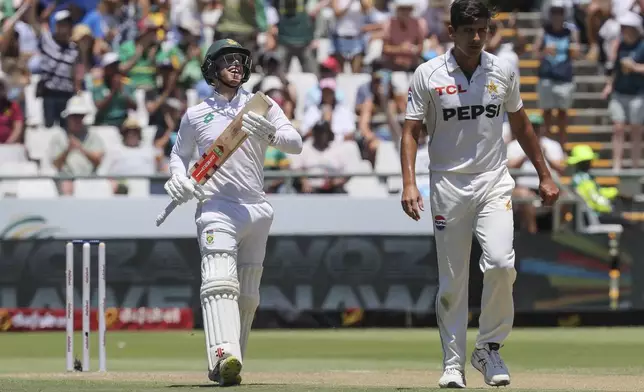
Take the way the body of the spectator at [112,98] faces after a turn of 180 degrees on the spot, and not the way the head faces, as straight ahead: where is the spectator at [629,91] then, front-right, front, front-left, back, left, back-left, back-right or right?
right

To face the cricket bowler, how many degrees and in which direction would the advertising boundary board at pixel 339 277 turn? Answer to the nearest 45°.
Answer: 0° — it already faces them

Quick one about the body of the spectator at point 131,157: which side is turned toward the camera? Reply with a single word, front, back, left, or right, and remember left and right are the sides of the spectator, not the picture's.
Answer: front

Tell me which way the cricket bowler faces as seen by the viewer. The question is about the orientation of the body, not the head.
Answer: toward the camera

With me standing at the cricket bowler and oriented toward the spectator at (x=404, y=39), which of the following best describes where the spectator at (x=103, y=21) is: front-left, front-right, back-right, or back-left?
front-left

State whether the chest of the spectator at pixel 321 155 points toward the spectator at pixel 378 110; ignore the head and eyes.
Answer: no

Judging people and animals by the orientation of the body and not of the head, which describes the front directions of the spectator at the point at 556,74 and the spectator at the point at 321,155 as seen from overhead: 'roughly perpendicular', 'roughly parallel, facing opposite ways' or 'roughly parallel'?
roughly parallel

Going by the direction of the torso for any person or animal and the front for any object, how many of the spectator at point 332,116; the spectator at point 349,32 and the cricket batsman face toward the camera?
3

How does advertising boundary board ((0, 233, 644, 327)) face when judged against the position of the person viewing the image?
facing the viewer

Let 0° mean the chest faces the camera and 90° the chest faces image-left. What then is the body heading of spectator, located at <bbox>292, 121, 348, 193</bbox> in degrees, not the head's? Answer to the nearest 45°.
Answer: approximately 0°

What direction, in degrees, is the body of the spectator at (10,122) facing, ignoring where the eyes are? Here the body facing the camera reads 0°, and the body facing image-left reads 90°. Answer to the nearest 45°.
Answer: approximately 0°

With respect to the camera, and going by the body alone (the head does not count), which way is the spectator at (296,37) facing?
toward the camera

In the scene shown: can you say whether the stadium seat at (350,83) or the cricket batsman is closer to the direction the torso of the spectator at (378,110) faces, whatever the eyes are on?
the cricket batsman

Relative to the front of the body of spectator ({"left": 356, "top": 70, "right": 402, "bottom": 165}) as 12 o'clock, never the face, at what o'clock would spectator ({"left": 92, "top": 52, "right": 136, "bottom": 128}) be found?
spectator ({"left": 92, "top": 52, "right": 136, "bottom": 128}) is roughly at 3 o'clock from spectator ({"left": 356, "top": 70, "right": 402, "bottom": 165}).
